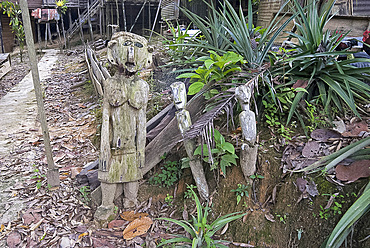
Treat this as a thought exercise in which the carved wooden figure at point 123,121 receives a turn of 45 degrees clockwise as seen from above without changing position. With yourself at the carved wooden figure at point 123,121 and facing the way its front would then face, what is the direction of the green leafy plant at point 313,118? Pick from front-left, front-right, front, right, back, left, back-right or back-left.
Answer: back-left

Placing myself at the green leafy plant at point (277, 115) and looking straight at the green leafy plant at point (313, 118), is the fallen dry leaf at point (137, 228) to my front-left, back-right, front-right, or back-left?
back-right

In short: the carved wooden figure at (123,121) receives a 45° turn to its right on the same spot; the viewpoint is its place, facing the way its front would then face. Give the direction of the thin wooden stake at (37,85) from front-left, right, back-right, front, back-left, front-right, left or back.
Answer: right

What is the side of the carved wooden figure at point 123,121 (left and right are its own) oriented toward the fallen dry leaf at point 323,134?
left

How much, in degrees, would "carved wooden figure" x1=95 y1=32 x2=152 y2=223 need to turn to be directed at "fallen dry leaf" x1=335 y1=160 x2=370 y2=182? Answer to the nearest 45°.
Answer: approximately 45° to its left

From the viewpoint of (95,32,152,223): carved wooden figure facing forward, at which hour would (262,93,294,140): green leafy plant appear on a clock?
The green leafy plant is roughly at 9 o'clock from the carved wooden figure.

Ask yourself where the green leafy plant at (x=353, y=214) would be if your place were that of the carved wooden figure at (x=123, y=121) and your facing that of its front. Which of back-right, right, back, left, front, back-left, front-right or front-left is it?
front-left

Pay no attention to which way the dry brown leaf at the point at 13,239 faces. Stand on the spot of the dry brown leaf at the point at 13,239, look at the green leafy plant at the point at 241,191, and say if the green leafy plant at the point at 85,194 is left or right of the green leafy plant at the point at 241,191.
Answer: left

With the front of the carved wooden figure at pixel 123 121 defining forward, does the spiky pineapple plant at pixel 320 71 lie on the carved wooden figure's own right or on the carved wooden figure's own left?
on the carved wooden figure's own left

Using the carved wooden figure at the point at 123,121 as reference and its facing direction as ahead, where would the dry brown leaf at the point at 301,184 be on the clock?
The dry brown leaf is roughly at 10 o'clock from the carved wooden figure.

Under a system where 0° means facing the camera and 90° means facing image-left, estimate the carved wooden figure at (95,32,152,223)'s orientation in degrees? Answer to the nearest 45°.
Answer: approximately 0°
